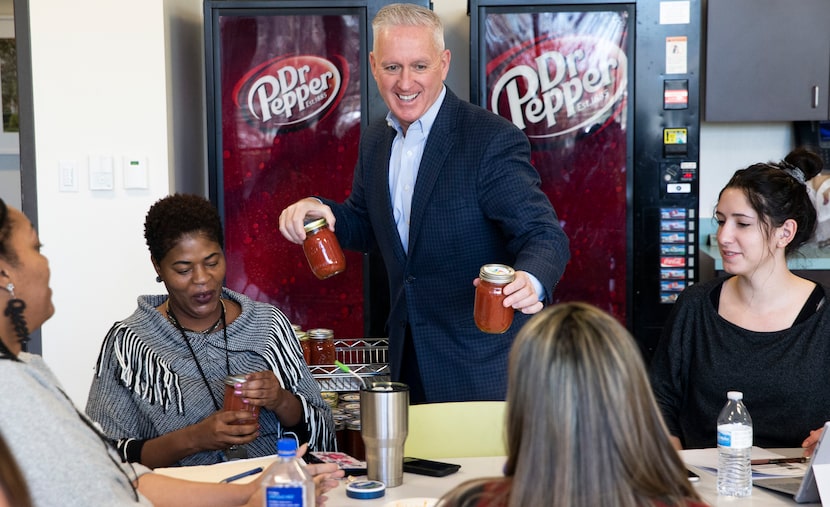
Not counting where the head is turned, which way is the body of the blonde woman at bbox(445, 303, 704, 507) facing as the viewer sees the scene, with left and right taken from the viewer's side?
facing away from the viewer

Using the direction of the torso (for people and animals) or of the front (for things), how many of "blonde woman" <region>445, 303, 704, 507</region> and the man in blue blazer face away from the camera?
1

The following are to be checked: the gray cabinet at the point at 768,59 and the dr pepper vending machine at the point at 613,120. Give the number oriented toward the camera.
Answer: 2

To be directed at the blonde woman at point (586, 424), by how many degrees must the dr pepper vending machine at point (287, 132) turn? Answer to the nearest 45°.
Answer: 0° — it already faces them

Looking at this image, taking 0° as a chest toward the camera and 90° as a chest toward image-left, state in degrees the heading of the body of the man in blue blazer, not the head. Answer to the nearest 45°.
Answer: approximately 45°

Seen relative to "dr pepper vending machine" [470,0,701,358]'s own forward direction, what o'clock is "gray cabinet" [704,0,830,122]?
The gray cabinet is roughly at 8 o'clock from the dr pepper vending machine.
